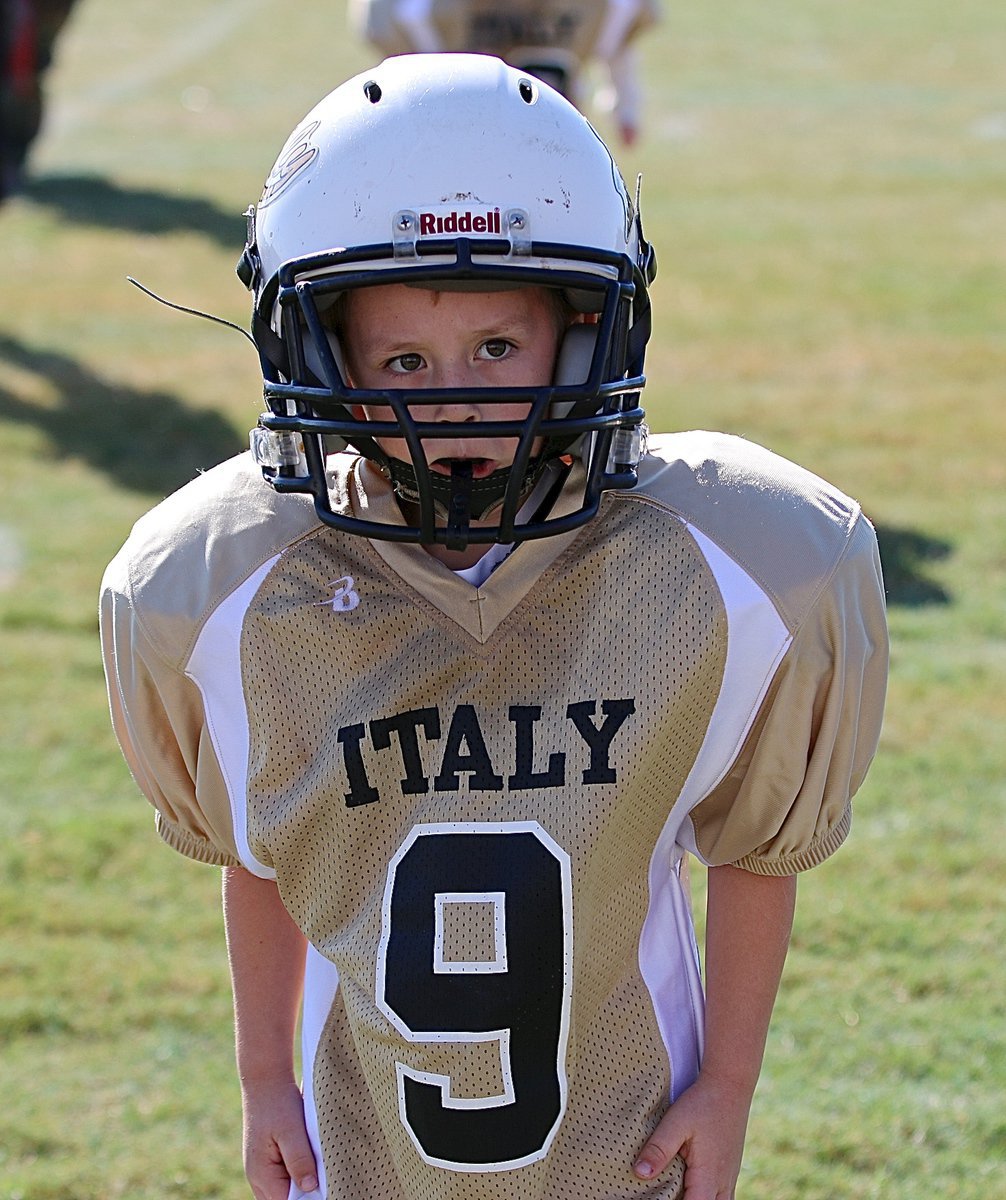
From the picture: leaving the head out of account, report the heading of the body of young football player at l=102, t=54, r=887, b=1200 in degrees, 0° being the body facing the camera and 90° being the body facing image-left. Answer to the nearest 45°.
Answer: approximately 0°

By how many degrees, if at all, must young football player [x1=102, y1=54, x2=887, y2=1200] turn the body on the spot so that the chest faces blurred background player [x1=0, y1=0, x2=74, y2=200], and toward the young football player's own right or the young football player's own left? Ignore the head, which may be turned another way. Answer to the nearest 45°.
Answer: approximately 180°

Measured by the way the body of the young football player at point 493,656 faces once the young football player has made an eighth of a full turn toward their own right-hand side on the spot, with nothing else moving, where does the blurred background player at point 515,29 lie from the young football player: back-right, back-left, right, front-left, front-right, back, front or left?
back-right
